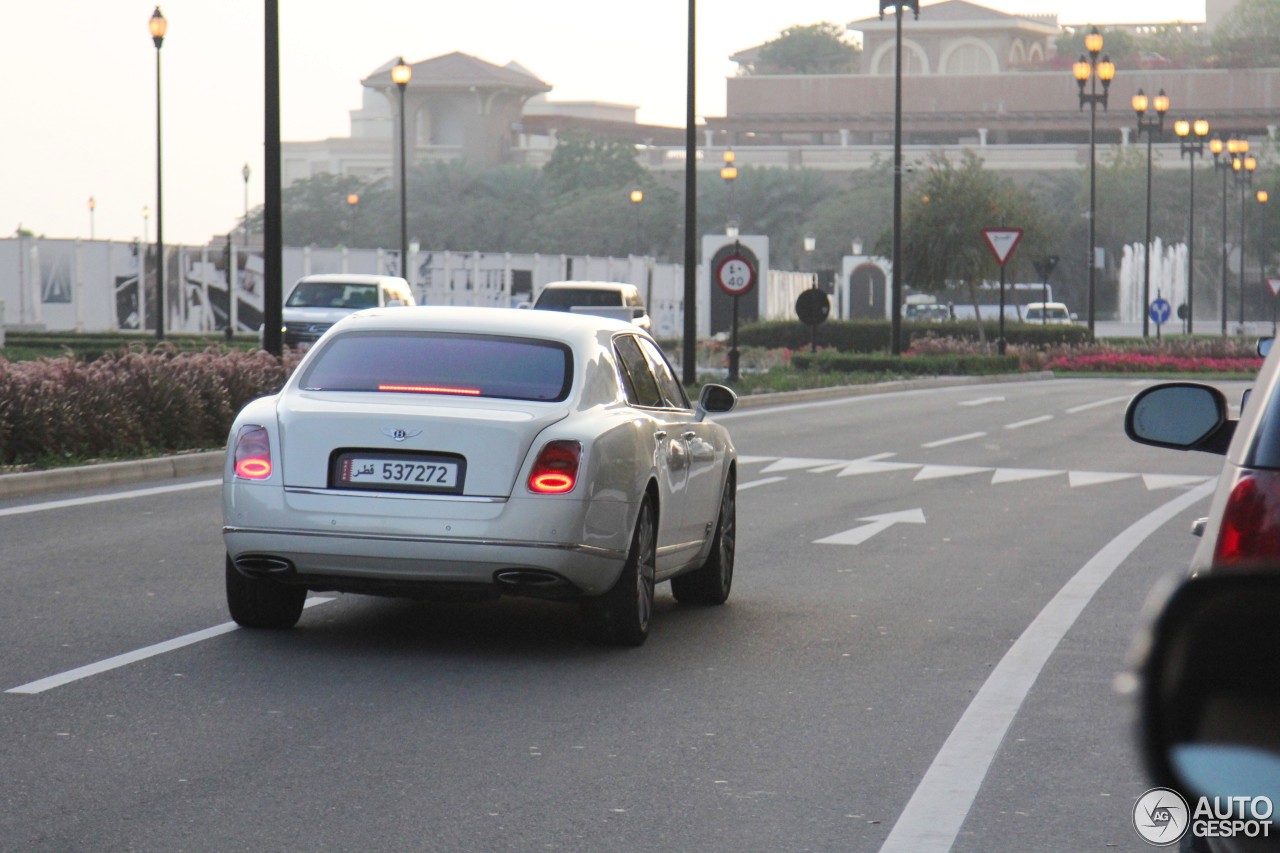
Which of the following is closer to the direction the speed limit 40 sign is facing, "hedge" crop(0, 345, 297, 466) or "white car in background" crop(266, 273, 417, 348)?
the hedge

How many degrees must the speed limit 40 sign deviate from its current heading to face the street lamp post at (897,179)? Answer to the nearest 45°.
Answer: approximately 180°

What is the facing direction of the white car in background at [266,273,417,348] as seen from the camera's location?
facing the viewer and to the left of the viewer

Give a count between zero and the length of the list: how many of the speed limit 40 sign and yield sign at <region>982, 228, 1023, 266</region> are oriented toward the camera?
2

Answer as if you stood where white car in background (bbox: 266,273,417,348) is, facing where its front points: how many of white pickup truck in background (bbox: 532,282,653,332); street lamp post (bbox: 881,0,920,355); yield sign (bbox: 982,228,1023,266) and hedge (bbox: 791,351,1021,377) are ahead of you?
0

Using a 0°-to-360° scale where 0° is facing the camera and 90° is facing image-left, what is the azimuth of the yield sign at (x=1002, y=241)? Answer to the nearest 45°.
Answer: approximately 0°

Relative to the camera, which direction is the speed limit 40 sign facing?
toward the camera

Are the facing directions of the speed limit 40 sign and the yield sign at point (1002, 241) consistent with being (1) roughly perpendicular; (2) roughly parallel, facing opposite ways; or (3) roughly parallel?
roughly parallel

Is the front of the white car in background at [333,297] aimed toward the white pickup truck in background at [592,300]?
no

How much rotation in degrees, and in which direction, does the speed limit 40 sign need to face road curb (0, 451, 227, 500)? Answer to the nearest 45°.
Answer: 0° — it already faces it

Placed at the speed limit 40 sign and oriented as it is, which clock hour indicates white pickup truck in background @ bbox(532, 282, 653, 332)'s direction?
The white pickup truck in background is roughly at 5 o'clock from the speed limit 40 sign.

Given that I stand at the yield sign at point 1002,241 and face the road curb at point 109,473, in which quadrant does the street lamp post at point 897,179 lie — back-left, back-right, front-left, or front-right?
front-right
